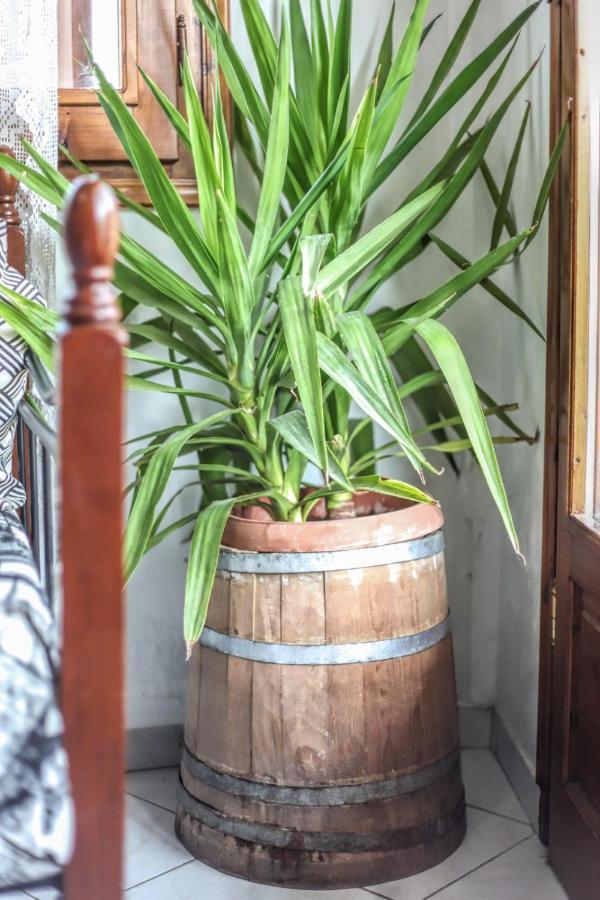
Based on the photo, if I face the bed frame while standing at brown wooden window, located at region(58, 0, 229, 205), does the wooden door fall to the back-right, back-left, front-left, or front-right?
front-left

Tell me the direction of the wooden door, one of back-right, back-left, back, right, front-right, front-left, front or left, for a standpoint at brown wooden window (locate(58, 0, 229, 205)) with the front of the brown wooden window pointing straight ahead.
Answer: front-left

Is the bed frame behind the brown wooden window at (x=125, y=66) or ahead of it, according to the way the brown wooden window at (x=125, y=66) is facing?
ahead

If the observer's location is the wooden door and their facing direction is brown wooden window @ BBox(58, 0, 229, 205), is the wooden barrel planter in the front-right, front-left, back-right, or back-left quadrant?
front-left

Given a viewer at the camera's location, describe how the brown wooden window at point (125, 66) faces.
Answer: facing the viewer
